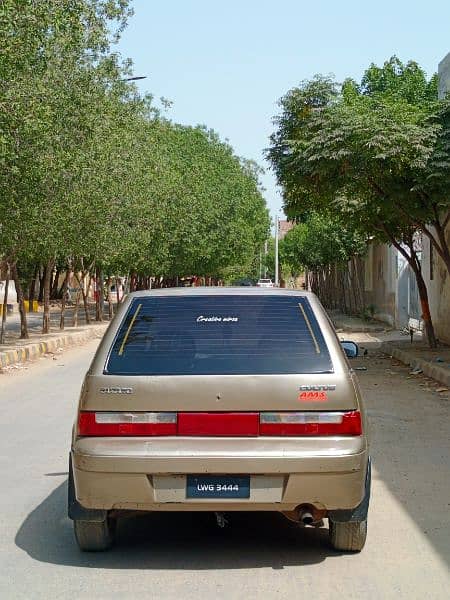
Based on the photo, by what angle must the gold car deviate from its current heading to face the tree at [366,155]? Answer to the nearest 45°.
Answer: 0° — it already faces it

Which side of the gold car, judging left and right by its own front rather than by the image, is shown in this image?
back
